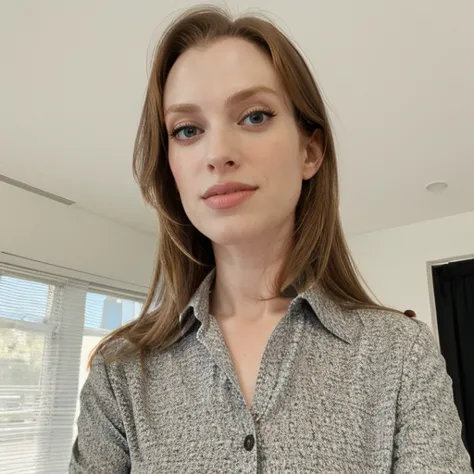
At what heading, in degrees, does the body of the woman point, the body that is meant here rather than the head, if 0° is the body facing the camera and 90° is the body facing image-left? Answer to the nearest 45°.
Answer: approximately 0°

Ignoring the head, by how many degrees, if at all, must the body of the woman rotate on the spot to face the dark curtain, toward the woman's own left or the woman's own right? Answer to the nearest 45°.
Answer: approximately 135° to the woman's own left

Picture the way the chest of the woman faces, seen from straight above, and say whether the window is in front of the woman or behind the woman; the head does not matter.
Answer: behind
